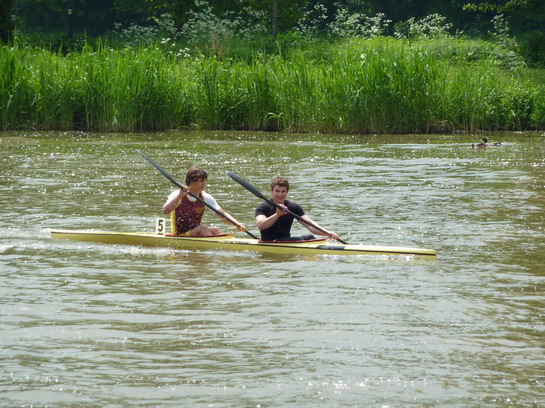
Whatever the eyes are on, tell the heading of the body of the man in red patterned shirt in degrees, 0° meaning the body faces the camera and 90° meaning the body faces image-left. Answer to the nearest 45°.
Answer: approximately 315°

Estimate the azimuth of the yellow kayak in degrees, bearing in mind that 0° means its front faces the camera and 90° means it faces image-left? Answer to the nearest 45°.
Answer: approximately 270°

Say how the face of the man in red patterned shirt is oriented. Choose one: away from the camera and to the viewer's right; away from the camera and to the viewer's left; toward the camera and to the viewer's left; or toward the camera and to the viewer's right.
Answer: toward the camera and to the viewer's right

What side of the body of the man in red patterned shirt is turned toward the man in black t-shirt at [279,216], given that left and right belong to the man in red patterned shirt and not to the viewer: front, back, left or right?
front
